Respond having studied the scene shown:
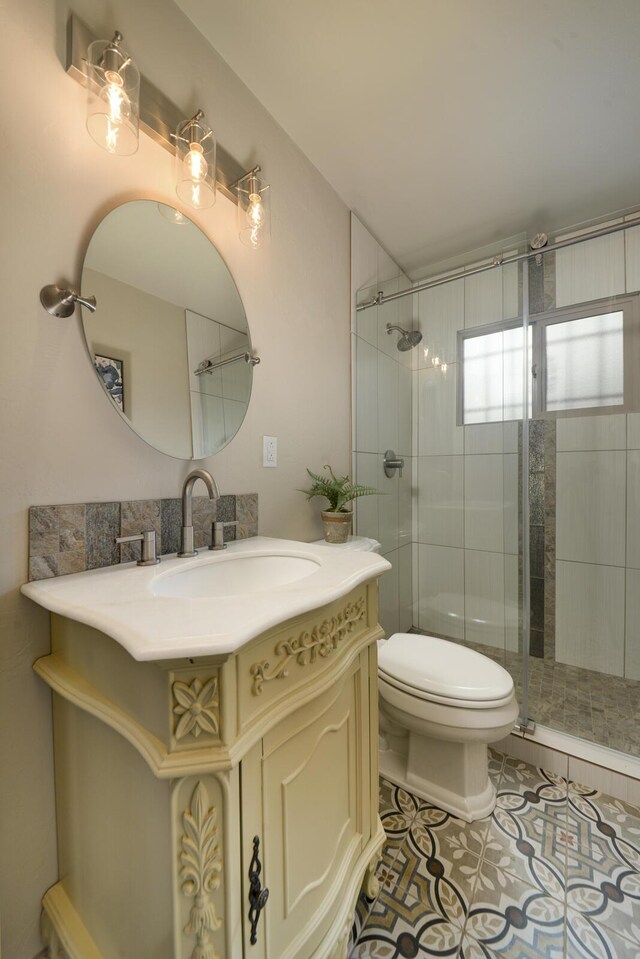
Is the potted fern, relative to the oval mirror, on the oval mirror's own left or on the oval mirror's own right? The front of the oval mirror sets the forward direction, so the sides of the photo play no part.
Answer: on the oval mirror's own left

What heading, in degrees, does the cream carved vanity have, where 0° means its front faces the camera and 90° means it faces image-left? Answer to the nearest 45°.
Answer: approximately 315°

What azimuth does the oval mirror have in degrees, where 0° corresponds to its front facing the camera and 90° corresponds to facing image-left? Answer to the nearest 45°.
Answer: approximately 315°

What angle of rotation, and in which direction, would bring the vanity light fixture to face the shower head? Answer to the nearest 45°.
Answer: approximately 90° to its left

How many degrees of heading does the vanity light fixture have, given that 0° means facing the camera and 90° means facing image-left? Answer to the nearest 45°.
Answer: approximately 315°

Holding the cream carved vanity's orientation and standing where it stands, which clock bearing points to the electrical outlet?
The electrical outlet is roughly at 8 o'clock from the cream carved vanity.

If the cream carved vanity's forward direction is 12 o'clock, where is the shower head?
The shower head is roughly at 9 o'clock from the cream carved vanity.
